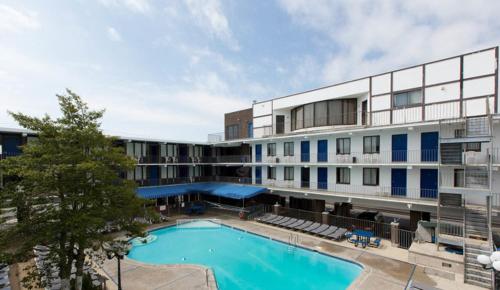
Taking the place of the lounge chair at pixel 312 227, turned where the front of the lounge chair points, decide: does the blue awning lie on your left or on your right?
on your right

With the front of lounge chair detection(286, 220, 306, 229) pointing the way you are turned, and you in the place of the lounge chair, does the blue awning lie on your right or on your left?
on your right

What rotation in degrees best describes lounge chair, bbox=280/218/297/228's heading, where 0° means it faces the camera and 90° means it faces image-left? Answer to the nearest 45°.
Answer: approximately 45°

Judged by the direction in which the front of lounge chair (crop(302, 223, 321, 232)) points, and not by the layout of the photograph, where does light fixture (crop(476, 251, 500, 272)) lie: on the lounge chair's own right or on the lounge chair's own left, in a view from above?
on the lounge chair's own left

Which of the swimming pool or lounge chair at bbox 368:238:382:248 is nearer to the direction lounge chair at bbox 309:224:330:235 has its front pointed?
the swimming pool

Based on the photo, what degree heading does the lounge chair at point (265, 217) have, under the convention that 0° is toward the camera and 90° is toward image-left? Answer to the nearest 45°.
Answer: approximately 45°
